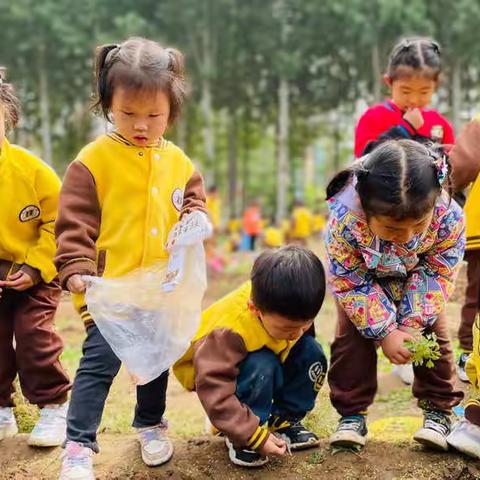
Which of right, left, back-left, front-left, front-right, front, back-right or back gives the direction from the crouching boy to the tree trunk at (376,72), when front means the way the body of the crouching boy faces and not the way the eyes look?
back-left

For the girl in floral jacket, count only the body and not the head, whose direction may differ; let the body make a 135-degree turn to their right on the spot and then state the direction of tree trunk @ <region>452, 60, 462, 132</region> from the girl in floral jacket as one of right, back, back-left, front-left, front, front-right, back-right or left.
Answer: front-right

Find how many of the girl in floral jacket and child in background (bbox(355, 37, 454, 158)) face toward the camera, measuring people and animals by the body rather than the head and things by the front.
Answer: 2

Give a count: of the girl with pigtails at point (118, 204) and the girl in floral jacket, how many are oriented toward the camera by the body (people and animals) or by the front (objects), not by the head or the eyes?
2

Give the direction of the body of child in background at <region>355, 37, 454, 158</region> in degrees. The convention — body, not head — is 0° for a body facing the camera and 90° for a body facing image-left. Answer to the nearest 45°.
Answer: approximately 0°

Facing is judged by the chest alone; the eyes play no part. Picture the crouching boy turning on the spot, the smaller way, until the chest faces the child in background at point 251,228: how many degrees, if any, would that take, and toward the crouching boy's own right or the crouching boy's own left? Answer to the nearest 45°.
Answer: approximately 135° to the crouching boy's own left

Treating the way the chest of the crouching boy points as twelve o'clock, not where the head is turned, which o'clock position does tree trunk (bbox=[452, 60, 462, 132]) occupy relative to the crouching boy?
The tree trunk is roughly at 8 o'clock from the crouching boy.

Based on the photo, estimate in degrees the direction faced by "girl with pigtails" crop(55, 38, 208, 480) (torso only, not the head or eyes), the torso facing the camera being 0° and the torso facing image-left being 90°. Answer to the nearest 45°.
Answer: approximately 0°

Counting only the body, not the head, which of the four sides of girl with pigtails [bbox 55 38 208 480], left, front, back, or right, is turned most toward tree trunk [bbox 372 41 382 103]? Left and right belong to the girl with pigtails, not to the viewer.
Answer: back

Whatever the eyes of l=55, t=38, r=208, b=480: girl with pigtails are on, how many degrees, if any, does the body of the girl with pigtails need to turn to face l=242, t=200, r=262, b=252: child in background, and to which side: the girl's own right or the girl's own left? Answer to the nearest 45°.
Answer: approximately 180°

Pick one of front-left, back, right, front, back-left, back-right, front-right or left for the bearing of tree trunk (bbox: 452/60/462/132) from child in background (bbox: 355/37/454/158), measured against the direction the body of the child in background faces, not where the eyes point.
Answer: back
